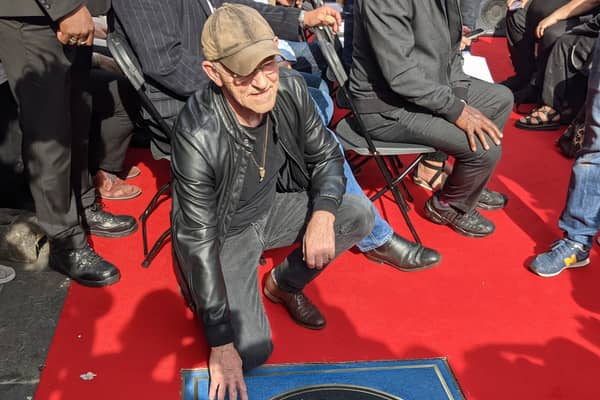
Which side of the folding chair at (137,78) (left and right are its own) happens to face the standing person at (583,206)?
front

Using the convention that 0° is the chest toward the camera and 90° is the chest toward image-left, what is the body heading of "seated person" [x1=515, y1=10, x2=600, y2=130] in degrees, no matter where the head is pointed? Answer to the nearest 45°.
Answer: approximately 90°

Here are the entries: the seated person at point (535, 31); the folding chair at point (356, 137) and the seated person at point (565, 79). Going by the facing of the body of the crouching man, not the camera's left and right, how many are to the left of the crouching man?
3

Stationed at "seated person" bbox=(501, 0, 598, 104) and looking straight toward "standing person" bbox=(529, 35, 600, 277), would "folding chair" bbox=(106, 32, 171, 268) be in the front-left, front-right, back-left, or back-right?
front-right

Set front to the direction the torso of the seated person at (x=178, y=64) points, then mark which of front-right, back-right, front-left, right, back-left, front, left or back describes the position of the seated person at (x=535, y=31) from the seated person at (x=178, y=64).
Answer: front-left

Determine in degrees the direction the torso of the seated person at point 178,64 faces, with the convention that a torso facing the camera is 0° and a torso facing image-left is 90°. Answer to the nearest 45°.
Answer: approximately 270°

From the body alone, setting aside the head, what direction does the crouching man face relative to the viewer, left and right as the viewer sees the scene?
facing the viewer and to the right of the viewer

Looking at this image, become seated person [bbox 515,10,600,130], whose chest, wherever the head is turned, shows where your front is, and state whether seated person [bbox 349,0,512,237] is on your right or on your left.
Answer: on your left

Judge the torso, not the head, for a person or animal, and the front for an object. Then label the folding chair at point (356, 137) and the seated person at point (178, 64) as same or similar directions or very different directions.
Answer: same or similar directions

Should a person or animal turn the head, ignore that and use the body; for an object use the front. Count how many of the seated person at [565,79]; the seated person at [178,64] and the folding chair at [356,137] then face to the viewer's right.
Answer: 2

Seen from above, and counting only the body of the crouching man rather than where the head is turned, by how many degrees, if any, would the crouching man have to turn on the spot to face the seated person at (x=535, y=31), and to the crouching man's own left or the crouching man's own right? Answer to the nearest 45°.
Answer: approximately 90° to the crouching man's own left

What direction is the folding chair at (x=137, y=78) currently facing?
to the viewer's right

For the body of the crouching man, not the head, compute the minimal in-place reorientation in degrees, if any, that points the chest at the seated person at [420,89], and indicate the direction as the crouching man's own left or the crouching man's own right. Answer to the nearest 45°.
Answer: approximately 90° to the crouching man's own left

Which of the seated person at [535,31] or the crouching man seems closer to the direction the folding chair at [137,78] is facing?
the seated person

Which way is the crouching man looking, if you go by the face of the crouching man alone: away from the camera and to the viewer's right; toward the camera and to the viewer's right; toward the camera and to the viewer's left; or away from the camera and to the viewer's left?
toward the camera and to the viewer's right

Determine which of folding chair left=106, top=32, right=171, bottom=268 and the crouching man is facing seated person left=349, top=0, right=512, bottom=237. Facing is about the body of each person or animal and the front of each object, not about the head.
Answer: the folding chair

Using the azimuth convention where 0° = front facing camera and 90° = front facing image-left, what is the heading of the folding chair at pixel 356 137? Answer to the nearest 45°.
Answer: approximately 270°

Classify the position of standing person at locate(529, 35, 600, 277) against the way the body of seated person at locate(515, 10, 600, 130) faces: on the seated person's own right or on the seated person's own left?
on the seated person's own left

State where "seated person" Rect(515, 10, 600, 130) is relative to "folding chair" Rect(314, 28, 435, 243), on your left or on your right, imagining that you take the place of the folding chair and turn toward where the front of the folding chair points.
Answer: on your left

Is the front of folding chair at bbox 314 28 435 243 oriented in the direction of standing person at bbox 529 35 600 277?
yes
